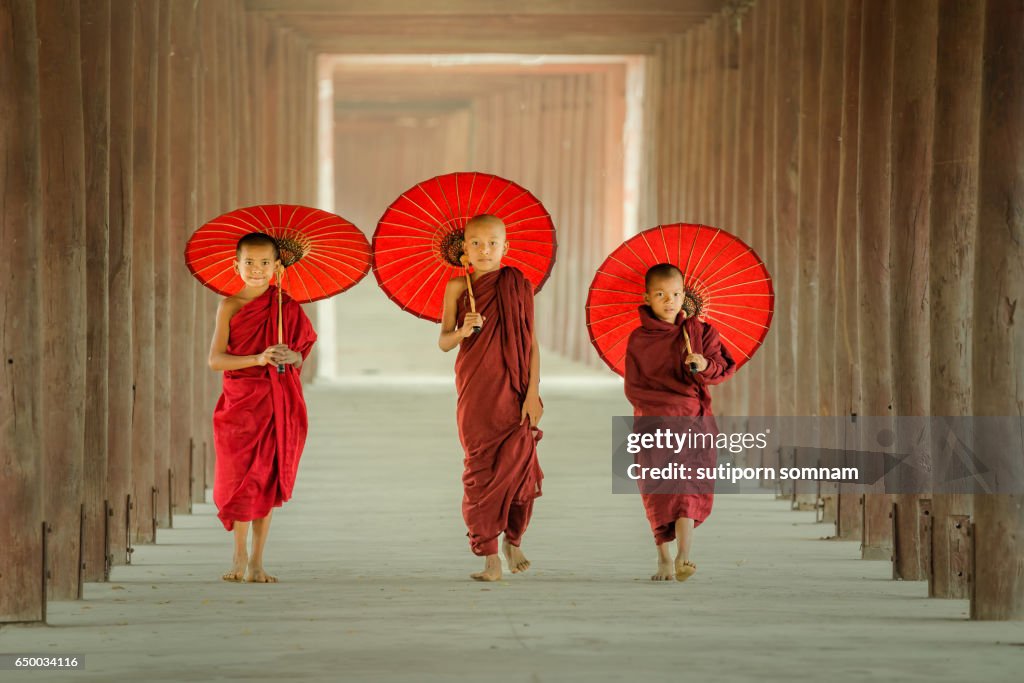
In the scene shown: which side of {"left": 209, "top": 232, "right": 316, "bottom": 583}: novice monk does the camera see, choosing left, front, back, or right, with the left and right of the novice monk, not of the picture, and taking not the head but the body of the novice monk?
front

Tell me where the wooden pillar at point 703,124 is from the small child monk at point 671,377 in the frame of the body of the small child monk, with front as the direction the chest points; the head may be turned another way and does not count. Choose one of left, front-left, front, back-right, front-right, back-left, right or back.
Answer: back

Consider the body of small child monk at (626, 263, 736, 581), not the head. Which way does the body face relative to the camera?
toward the camera

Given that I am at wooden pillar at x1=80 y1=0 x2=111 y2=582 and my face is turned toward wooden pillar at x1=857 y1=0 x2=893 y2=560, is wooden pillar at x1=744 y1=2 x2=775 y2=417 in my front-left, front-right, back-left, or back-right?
front-left

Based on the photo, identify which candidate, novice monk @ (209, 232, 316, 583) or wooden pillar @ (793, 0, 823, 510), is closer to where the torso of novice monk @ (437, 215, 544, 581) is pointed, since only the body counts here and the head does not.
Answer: the novice monk

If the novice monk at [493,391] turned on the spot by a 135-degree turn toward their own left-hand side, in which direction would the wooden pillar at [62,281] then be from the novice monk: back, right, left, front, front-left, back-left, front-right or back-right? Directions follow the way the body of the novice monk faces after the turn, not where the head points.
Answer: back-left

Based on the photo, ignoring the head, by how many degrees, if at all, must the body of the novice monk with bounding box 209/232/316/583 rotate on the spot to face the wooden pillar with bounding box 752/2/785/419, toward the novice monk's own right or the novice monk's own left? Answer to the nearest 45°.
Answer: approximately 135° to the novice monk's own left

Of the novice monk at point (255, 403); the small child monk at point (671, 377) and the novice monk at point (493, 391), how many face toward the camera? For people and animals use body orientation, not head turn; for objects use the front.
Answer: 3

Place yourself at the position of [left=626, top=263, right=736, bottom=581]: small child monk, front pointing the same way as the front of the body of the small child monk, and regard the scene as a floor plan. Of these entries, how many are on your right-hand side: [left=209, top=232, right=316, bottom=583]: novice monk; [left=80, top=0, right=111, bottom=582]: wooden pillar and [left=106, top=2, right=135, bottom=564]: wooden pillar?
3

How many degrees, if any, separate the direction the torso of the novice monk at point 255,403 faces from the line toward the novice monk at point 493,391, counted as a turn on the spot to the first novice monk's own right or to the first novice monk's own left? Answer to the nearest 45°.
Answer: approximately 90° to the first novice monk's own left

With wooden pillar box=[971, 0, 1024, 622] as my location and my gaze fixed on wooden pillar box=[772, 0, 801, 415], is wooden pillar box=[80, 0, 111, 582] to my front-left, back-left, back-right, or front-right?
front-left

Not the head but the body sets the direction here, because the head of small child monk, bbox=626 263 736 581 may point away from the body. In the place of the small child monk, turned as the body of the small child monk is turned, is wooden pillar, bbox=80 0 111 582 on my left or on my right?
on my right
